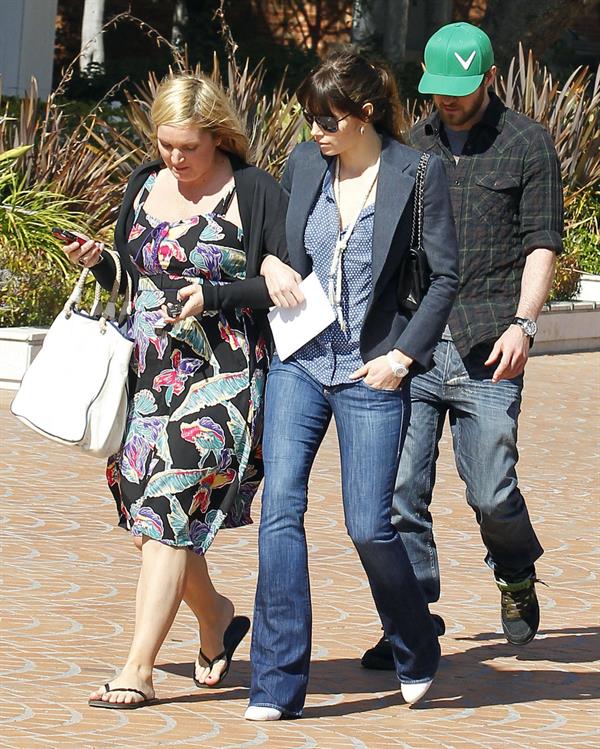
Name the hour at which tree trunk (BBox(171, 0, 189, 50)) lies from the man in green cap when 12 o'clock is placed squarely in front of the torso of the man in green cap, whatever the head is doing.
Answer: The tree trunk is roughly at 4 o'clock from the man in green cap.

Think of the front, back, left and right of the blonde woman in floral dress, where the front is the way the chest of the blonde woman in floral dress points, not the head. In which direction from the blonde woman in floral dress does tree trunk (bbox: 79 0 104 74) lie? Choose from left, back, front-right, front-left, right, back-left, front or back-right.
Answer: back-right

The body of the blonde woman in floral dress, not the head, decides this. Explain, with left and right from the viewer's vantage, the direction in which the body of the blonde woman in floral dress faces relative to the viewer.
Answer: facing the viewer and to the left of the viewer

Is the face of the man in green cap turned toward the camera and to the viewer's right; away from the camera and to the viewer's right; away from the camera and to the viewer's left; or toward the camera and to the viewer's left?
toward the camera and to the viewer's left

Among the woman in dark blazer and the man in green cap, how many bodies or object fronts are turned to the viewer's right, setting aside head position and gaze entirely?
0

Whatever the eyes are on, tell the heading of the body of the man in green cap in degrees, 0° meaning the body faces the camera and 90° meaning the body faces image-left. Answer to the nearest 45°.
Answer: approximately 45°

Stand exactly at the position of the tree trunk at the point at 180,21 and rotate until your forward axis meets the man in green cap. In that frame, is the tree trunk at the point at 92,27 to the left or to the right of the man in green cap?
right

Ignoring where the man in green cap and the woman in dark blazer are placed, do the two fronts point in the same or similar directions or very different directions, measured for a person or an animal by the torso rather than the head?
same or similar directions

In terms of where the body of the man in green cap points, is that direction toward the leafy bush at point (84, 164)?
no

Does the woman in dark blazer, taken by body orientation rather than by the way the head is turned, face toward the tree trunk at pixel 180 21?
no

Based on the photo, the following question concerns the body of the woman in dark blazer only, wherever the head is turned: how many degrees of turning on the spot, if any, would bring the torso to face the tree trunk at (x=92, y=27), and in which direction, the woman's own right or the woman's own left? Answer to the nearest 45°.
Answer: approximately 135° to the woman's own right

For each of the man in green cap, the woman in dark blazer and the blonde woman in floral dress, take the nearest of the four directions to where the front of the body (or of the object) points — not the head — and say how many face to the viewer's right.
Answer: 0

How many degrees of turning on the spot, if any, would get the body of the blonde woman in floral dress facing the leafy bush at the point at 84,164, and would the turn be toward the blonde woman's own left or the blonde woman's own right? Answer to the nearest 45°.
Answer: approximately 135° to the blonde woman's own right

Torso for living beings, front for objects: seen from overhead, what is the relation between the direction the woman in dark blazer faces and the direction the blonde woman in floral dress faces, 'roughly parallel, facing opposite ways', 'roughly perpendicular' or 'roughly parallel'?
roughly parallel

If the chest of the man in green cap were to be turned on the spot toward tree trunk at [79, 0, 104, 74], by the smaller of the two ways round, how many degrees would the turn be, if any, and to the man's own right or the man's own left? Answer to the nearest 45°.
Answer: approximately 135° to the man's own right
